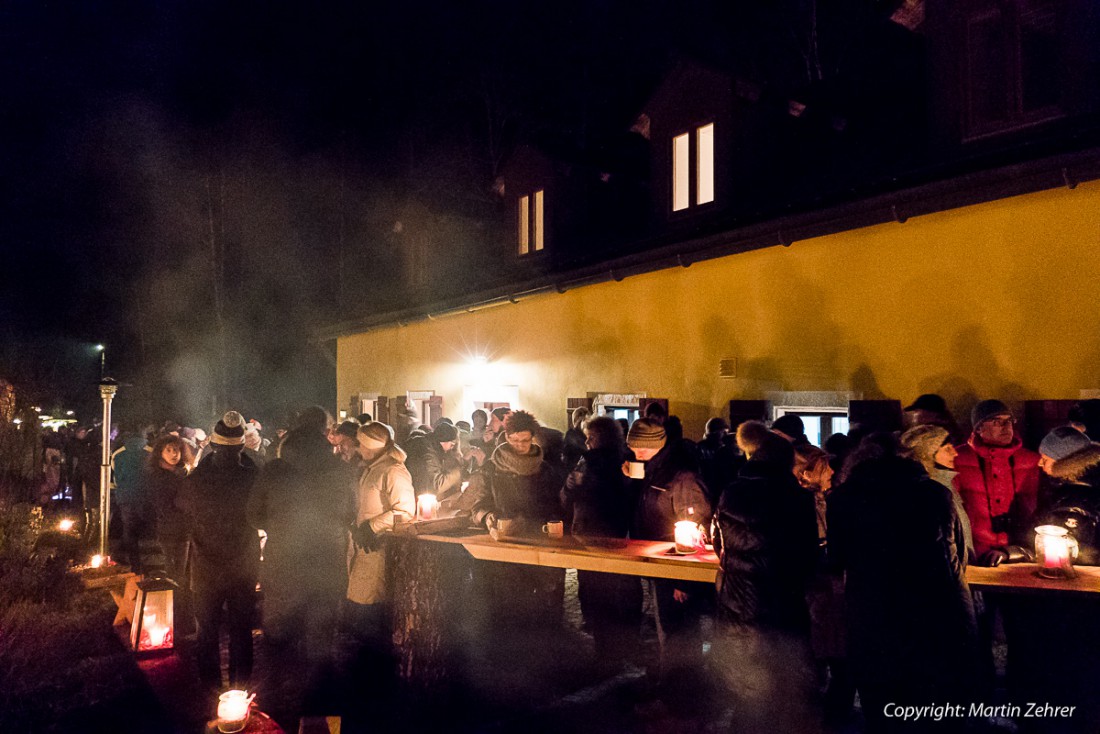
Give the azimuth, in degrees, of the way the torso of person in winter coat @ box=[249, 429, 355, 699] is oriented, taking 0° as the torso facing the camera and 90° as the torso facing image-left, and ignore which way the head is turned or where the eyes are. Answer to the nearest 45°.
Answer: approximately 180°

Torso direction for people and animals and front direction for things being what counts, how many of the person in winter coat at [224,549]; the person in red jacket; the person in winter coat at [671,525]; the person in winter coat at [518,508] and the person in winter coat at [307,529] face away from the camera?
2

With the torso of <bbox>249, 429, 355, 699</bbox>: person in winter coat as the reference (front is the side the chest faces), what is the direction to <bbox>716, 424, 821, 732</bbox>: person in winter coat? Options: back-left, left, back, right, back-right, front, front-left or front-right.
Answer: back-right

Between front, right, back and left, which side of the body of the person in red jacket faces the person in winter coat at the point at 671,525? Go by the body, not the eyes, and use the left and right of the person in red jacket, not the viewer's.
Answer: right

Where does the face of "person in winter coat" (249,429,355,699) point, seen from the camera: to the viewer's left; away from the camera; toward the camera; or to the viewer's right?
away from the camera

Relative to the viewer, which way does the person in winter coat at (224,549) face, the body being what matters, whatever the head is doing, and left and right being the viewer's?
facing away from the viewer

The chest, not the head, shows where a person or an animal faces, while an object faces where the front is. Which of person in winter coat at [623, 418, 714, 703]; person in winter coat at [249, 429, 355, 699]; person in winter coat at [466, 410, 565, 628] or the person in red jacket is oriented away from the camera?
person in winter coat at [249, 429, 355, 699]

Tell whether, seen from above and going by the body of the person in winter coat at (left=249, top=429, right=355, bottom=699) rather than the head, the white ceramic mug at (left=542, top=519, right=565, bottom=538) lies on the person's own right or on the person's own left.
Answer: on the person's own right

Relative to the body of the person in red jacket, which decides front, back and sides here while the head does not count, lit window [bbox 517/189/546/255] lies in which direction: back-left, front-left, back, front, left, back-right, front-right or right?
back-right

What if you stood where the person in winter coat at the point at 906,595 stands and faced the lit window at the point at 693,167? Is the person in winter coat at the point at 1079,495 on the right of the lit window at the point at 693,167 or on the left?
right

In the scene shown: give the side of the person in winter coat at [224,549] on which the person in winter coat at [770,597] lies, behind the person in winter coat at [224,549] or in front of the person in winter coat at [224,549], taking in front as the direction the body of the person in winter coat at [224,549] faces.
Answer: behind

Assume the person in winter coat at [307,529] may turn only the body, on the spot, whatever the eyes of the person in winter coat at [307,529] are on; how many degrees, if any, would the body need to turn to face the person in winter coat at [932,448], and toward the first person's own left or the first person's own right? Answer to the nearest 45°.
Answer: approximately 135° to the first person's own right
